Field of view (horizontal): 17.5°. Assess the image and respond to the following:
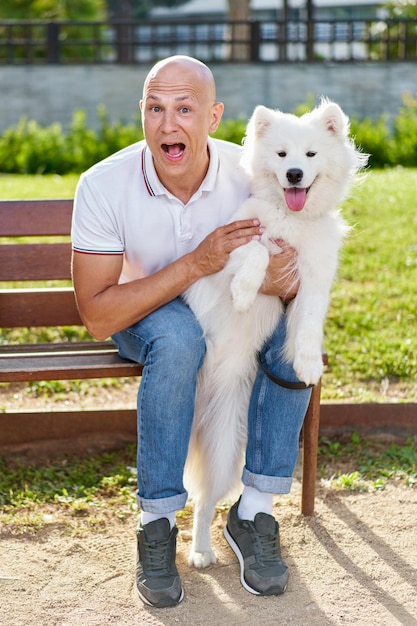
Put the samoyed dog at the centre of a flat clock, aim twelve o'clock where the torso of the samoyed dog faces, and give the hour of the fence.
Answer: The fence is roughly at 6 o'clock from the samoyed dog.

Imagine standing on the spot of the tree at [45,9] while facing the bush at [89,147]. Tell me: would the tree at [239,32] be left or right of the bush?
left

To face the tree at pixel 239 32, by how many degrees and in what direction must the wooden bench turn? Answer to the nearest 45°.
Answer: approximately 180°

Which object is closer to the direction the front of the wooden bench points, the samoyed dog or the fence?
the samoyed dog

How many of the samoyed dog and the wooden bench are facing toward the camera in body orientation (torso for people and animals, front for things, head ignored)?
2

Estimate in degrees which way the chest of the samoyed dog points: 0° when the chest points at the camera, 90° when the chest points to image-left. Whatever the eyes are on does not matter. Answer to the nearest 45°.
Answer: approximately 0°

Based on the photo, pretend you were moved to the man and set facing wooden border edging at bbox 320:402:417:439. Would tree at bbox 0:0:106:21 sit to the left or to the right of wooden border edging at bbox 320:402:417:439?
left

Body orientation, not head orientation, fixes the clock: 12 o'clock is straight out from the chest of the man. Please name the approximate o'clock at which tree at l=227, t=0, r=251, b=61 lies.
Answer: The tree is roughly at 6 o'clock from the man.

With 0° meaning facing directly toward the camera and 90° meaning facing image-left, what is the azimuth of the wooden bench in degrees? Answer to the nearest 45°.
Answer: approximately 0°

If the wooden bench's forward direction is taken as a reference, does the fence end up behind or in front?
behind
